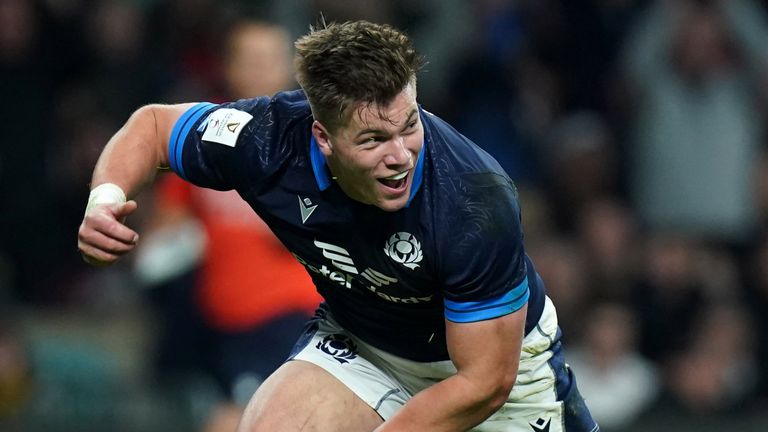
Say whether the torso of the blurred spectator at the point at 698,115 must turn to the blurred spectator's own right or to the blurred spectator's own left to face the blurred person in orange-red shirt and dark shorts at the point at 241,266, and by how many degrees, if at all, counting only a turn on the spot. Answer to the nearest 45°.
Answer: approximately 45° to the blurred spectator's own right

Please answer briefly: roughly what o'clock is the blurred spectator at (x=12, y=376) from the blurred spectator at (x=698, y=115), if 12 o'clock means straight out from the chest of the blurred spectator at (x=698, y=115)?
the blurred spectator at (x=12, y=376) is roughly at 2 o'clock from the blurred spectator at (x=698, y=115).

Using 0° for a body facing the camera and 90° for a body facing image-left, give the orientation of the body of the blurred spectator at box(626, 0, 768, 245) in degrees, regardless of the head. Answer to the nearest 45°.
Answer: approximately 0°

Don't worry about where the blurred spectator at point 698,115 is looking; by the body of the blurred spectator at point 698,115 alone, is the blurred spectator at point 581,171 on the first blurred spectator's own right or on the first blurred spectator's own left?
on the first blurred spectator's own right

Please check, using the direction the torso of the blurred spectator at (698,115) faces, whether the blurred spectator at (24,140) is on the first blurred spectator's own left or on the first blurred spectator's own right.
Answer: on the first blurred spectator's own right
